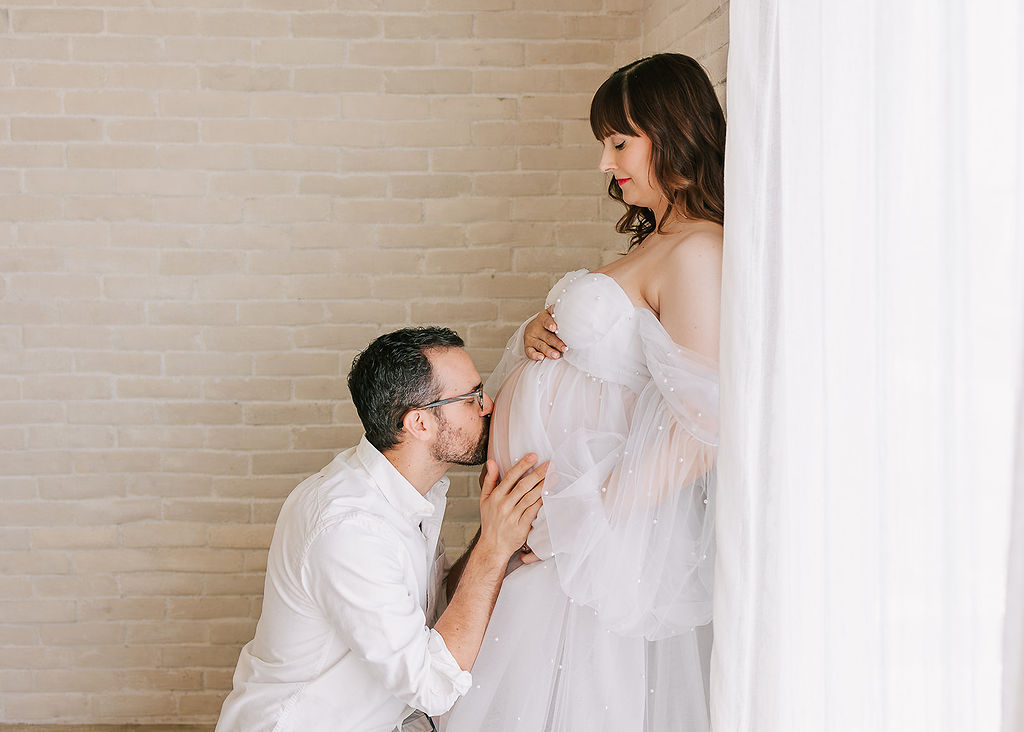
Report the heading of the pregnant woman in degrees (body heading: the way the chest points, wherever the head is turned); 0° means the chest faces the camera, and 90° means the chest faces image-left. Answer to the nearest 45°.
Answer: approximately 90°

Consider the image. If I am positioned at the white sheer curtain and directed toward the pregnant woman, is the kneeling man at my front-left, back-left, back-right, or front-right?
front-left

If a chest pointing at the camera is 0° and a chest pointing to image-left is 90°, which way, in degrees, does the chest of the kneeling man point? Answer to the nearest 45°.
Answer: approximately 270°

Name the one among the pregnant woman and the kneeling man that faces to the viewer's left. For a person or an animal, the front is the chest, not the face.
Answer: the pregnant woman

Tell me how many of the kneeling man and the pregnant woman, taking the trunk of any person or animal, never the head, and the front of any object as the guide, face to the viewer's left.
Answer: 1

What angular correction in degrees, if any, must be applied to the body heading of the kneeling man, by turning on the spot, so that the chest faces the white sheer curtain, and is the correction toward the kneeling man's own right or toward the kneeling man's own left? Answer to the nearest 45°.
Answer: approximately 45° to the kneeling man's own right

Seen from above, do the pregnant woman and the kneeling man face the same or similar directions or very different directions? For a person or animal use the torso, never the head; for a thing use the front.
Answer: very different directions

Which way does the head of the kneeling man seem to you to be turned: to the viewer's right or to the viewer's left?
to the viewer's right

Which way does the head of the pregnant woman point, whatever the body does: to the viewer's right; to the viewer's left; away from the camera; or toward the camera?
to the viewer's left
